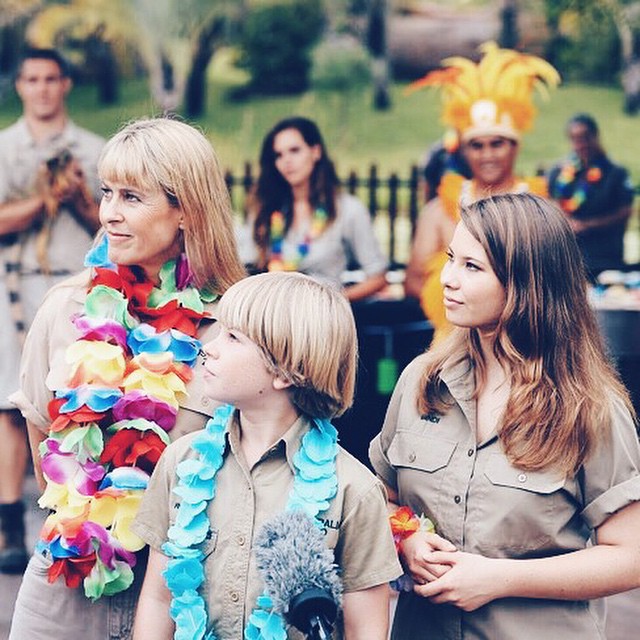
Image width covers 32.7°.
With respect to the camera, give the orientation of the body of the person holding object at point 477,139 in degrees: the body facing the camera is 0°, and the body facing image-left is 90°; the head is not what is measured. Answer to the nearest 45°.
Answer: approximately 0°

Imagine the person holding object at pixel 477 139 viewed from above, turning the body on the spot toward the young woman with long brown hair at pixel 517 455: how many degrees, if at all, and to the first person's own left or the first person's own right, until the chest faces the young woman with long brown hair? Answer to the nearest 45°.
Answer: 0° — they already face them

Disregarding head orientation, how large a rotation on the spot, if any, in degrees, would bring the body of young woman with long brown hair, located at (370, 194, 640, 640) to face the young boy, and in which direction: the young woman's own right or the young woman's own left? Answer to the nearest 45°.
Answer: approximately 45° to the young woman's own right

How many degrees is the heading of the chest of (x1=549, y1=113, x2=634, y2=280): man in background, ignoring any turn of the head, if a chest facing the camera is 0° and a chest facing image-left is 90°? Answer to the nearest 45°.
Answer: approximately 45°

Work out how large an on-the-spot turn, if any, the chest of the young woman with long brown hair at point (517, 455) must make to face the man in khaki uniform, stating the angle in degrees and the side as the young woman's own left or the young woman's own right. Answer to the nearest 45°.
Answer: approximately 90° to the young woman's own right

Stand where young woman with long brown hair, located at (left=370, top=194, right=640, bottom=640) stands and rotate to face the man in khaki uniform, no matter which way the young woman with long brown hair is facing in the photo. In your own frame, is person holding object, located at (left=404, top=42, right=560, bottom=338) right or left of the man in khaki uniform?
right

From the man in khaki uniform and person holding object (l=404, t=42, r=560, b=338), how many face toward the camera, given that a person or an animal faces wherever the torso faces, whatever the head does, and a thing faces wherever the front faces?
2

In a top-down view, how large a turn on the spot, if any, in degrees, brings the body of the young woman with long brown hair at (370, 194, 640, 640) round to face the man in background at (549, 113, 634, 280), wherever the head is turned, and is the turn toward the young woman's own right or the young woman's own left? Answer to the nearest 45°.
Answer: approximately 135° to the young woman's own right
